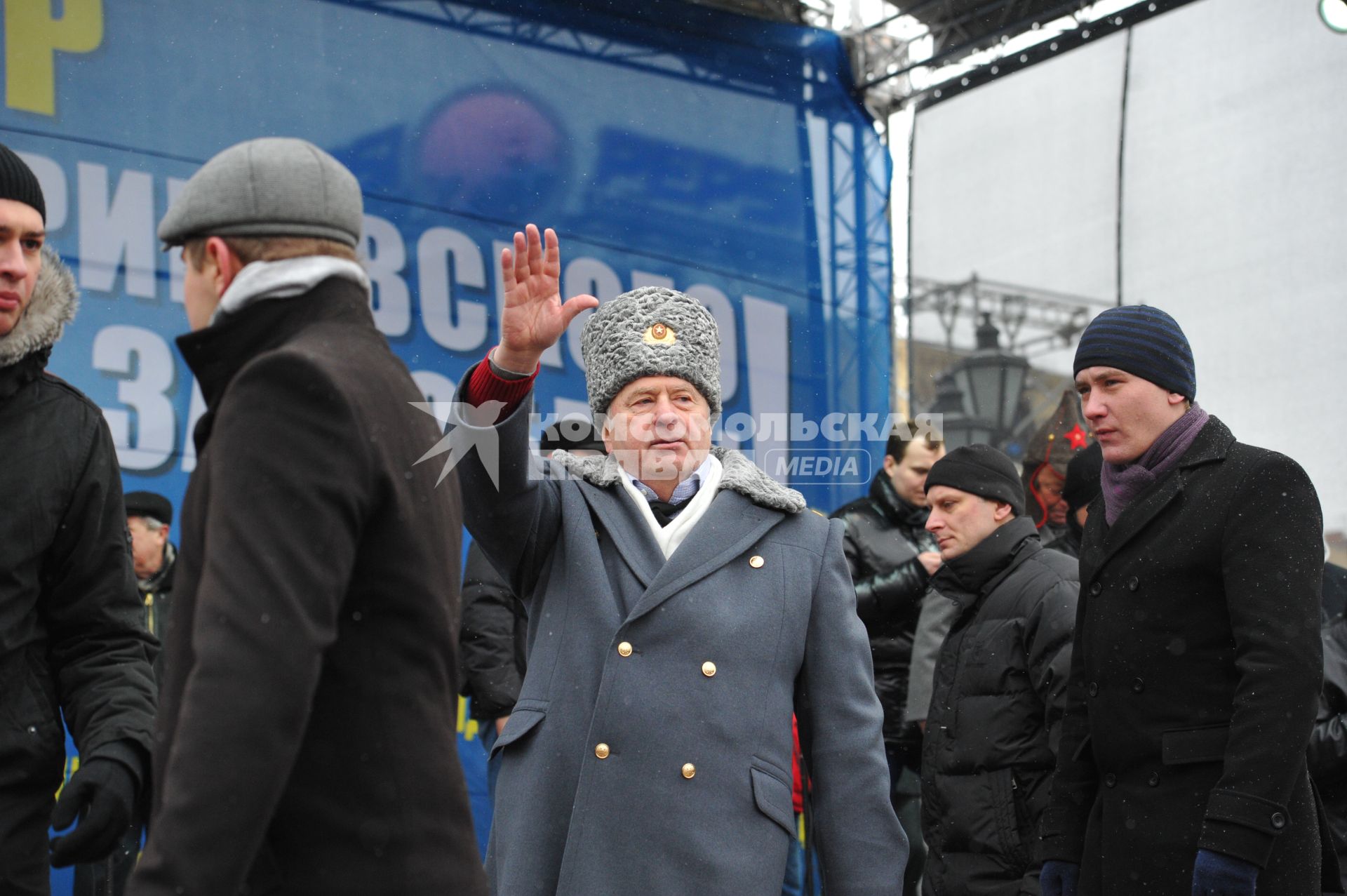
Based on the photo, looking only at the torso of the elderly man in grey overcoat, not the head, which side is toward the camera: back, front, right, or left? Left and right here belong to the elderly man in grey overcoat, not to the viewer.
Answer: front

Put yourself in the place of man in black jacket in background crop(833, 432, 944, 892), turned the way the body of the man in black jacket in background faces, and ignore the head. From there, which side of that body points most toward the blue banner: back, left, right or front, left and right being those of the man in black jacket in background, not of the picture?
back

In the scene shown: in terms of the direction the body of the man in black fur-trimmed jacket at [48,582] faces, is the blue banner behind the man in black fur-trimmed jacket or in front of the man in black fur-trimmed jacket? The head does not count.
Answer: behind

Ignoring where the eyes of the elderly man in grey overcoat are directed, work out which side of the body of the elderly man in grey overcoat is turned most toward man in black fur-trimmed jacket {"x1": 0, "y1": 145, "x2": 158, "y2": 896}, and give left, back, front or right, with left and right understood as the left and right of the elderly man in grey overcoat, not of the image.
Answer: right

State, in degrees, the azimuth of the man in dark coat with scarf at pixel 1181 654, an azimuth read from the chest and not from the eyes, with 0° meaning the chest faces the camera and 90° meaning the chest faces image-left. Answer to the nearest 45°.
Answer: approximately 45°

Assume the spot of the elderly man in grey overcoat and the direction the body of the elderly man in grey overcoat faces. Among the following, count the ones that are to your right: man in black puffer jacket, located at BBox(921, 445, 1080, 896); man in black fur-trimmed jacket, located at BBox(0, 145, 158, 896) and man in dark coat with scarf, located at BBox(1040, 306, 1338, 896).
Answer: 1

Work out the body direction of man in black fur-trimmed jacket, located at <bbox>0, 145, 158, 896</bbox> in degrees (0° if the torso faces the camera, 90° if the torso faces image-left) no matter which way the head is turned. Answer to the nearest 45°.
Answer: approximately 45°

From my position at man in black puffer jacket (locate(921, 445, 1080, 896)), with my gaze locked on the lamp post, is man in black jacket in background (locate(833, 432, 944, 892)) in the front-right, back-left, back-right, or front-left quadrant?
front-left

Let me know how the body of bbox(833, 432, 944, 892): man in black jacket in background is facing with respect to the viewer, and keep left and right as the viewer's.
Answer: facing the viewer and to the right of the viewer

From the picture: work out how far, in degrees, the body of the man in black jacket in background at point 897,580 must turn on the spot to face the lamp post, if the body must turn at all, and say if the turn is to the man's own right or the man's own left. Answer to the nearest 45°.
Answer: approximately 135° to the man's own left
